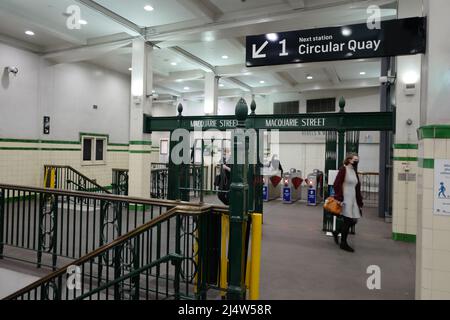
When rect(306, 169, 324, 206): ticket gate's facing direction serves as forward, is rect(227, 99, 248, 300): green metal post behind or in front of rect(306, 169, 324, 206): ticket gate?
in front

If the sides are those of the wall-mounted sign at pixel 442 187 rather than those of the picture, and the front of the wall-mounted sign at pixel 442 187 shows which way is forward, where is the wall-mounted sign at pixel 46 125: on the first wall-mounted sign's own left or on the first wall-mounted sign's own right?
on the first wall-mounted sign's own right

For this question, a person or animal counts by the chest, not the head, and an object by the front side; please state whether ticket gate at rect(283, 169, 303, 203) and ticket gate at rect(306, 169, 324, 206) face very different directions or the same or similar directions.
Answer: same or similar directions

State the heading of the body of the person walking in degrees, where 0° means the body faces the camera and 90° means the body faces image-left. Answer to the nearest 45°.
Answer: approximately 315°

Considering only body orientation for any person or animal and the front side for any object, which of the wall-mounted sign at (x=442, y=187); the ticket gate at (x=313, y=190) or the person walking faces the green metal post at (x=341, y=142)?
the ticket gate

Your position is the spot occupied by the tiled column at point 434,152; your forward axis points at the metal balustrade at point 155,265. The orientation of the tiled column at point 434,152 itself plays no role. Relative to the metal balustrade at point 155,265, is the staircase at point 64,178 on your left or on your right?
right

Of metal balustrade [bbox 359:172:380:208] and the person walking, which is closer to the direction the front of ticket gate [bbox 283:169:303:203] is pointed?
the person walking

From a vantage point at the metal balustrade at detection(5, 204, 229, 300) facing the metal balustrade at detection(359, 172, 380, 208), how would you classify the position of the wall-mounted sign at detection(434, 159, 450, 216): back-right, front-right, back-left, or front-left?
front-right

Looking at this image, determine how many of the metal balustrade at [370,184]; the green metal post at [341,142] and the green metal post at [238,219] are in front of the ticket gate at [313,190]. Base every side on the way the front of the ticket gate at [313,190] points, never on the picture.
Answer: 2

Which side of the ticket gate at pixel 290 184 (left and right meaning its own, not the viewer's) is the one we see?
front

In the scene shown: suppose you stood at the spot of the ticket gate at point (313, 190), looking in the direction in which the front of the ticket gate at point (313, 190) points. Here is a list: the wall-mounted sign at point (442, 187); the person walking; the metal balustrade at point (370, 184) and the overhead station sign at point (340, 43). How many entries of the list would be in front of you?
3

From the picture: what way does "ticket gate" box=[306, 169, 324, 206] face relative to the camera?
toward the camera

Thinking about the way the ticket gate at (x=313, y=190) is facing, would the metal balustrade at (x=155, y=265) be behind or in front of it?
in front
